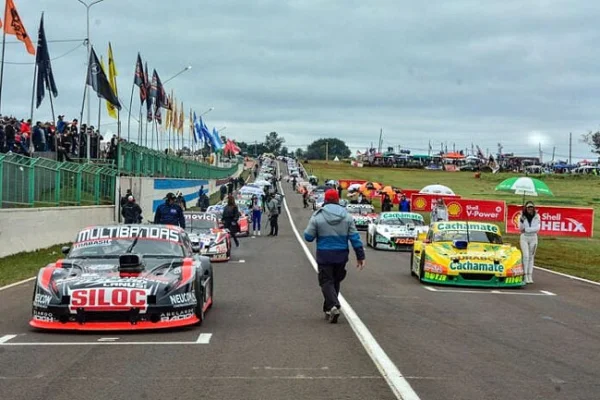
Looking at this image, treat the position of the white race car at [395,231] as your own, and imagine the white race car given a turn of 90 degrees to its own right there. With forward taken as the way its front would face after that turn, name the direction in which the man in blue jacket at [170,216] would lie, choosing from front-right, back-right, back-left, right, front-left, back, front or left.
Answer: front-left

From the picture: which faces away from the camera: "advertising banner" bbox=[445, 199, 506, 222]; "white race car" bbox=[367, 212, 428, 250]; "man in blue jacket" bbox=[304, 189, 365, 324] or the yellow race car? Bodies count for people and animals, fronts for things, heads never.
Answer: the man in blue jacket

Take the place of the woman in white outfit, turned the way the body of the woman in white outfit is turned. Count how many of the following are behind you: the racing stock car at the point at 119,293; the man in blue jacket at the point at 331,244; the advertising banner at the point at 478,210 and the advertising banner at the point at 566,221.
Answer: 2

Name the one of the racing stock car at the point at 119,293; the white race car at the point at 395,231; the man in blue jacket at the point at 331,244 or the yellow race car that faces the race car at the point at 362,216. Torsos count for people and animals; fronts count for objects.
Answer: the man in blue jacket

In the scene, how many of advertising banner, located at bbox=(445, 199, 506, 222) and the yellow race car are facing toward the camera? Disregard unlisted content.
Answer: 2

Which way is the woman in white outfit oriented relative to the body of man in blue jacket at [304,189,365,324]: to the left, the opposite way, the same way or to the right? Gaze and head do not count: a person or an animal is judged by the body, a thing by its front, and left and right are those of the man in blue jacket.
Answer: the opposite way

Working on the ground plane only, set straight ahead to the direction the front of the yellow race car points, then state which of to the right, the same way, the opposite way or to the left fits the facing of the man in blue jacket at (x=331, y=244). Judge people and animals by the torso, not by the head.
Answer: the opposite way

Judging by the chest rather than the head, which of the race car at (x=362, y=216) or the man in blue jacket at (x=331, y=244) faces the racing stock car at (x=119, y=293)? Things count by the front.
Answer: the race car

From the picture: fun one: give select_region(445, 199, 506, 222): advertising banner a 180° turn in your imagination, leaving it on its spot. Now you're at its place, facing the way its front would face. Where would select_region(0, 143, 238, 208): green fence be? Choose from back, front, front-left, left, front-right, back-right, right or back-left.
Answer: back-left

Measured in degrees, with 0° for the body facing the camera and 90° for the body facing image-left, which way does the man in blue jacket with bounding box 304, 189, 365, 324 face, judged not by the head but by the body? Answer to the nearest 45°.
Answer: approximately 180°
